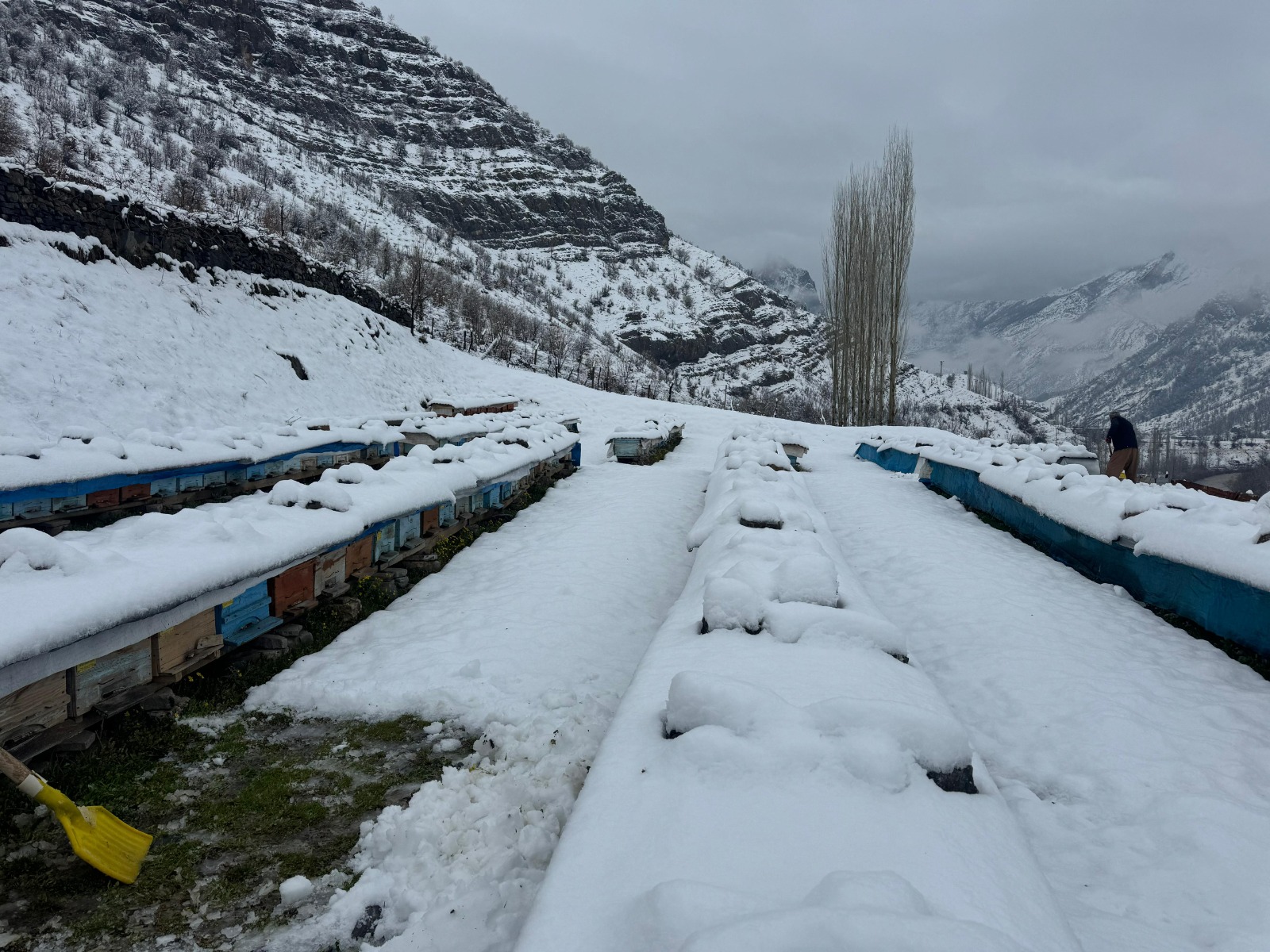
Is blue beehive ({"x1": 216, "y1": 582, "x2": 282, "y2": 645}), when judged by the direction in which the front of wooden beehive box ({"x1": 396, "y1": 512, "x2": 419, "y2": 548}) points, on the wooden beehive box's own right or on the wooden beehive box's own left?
on the wooden beehive box's own right

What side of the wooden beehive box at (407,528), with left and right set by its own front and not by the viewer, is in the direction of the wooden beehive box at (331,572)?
right

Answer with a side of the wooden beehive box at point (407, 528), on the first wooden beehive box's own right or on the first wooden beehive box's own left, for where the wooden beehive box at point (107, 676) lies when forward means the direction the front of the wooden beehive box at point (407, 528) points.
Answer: on the first wooden beehive box's own right

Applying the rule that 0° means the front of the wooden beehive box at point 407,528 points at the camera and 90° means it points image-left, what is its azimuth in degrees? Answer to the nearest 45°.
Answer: approximately 315°

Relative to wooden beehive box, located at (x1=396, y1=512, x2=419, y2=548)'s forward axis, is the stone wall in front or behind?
behind

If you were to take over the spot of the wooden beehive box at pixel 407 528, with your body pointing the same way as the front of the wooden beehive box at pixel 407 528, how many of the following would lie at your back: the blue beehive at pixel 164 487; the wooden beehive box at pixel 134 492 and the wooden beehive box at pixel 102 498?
3

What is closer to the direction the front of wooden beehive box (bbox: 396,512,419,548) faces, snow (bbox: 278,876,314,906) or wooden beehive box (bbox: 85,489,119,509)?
the snow

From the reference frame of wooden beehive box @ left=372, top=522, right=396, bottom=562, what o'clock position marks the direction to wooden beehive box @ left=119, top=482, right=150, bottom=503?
wooden beehive box @ left=119, top=482, right=150, bottom=503 is roughly at 6 o'clock from wooden beehive box @ left=372, top=522, right=396, bottom=562.

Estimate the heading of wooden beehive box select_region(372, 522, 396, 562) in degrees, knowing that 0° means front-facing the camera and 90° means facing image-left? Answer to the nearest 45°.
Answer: approximately 315°

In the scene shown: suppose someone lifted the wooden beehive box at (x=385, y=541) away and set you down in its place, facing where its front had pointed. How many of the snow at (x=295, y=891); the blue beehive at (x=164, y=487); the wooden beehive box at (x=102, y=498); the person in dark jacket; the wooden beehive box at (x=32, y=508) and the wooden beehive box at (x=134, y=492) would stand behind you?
4

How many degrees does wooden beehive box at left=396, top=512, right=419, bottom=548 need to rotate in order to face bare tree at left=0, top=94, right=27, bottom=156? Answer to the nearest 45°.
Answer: approximately 180°

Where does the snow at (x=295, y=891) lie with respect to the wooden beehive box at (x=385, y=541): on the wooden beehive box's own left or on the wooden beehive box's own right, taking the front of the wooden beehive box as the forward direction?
on the wooden beehive box's own right

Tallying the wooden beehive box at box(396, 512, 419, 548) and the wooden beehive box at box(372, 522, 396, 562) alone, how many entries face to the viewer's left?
0

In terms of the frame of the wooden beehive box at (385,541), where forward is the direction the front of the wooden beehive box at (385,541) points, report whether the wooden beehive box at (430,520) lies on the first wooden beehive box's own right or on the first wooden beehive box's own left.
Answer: on the first wooden beehive box's own left
